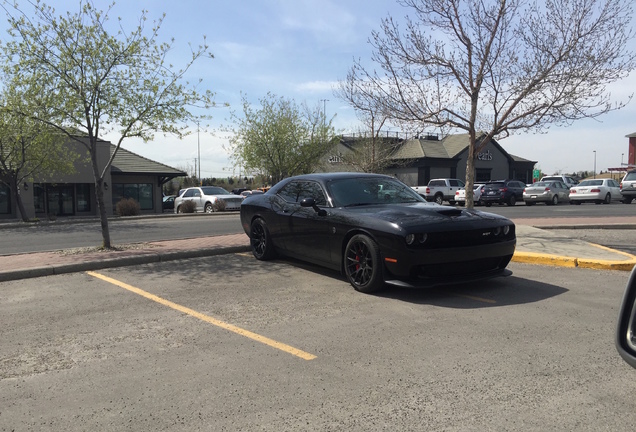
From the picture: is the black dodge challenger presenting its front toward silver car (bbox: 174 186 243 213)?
no

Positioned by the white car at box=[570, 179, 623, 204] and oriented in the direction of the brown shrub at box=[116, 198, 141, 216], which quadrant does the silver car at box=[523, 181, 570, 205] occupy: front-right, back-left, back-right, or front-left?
front-right

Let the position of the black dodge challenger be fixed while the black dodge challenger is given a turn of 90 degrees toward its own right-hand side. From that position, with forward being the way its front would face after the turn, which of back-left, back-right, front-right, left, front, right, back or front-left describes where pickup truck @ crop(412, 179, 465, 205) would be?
back-right

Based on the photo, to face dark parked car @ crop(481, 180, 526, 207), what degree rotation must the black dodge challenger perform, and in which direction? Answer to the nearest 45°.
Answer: approximately 135° to its left

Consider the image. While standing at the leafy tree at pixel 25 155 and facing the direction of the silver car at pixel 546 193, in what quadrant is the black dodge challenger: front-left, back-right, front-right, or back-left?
front-right

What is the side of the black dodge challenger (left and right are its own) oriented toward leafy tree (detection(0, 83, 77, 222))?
back

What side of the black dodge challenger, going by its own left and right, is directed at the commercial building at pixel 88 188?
back

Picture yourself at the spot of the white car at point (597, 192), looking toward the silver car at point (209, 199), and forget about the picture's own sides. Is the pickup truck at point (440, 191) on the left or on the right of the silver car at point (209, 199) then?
right

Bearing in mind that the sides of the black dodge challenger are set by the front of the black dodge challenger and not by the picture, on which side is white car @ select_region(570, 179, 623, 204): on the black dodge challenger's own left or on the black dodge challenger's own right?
on the black dodge challenger's own left

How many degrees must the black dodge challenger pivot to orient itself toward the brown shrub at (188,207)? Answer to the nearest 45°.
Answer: approximately 180°

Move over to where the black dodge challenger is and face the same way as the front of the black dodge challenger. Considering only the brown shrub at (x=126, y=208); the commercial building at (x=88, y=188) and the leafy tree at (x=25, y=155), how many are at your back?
3

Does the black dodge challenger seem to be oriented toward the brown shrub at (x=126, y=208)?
no

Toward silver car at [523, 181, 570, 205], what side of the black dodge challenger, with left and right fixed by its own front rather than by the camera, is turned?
left

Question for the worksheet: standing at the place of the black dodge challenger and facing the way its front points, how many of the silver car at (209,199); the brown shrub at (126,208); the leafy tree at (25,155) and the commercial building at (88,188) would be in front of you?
0
